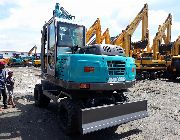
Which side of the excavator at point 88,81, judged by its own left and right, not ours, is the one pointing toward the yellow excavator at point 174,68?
right

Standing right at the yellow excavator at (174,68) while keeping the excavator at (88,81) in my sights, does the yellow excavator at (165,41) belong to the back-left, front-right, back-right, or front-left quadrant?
back-right

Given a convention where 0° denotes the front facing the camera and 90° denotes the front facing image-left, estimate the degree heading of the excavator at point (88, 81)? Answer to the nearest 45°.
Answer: approximately 135°

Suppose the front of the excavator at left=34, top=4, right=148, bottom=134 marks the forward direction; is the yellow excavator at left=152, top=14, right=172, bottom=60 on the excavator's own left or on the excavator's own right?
on the excavator's own right

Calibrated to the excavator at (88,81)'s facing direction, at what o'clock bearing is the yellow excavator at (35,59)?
The yellow excavator is roughly at 1 o'clock from the excavator.

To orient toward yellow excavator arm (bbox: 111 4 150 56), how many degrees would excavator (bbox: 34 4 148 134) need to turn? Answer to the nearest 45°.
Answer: approximately 45° to its right
